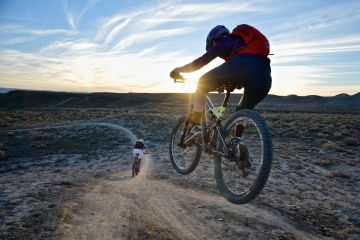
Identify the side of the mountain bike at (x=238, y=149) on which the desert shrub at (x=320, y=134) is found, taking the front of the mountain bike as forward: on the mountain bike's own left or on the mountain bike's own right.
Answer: on the mountain bike's own right

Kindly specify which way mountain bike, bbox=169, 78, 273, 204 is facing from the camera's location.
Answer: facing away from the viewer and to the left of the viewer

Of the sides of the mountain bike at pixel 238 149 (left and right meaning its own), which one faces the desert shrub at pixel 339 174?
right

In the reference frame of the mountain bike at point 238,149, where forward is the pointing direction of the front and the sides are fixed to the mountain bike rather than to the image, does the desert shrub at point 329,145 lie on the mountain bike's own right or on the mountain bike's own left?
on the mountain bike's own right

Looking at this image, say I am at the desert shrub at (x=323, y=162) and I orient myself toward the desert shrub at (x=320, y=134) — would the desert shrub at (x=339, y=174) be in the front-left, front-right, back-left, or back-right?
back-right

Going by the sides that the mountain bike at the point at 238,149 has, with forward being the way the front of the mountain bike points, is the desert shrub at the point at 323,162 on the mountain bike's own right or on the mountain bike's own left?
on the mountain bike's own right
